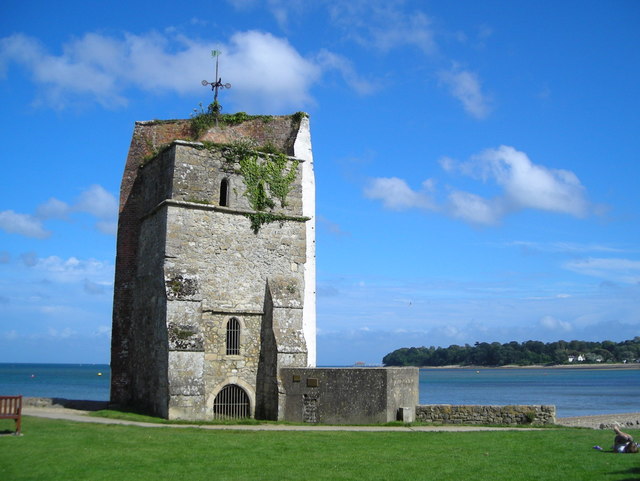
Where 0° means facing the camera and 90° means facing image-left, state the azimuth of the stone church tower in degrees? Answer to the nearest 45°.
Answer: approximately 0°

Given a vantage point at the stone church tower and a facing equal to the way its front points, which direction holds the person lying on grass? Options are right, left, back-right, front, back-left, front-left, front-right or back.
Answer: front-left

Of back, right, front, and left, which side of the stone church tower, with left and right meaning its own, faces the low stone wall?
left

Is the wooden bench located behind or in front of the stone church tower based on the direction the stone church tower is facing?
in front

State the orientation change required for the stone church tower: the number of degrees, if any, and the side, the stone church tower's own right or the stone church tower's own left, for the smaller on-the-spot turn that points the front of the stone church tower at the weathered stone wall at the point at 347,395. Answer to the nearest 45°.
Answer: approximately 45° to the stone church tower's own left

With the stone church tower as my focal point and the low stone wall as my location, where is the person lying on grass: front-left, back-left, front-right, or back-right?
back-left

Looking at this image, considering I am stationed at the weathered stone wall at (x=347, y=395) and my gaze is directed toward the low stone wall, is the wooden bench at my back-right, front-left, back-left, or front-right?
back-right
